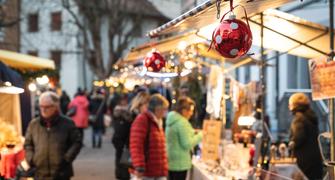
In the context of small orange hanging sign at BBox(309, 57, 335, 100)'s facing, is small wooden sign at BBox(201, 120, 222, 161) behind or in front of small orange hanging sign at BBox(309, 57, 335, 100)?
behind

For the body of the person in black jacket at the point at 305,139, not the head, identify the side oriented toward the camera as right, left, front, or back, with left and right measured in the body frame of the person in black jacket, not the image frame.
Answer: left

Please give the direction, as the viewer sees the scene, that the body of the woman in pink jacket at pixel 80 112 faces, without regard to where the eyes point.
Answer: away from the camera

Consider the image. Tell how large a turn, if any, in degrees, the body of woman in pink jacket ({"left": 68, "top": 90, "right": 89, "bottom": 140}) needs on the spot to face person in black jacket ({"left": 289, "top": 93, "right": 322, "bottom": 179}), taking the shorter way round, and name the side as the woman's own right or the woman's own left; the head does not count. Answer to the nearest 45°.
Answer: approximately 180°

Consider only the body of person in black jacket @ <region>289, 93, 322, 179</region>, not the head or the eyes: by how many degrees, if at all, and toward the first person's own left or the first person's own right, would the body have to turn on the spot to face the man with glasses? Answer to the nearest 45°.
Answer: approximately 45° to the first person's own left

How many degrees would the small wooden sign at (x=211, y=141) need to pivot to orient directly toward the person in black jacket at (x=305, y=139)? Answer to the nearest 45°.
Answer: approximately 45° to its left

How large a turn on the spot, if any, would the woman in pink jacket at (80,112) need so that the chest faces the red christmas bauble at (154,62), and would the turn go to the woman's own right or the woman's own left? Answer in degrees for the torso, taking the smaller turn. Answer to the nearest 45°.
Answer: approximately 180°

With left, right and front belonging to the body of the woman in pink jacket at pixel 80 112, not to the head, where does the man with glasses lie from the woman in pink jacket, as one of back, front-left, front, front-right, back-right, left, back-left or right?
back

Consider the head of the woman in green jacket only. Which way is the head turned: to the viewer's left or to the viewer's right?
to the viewer's right

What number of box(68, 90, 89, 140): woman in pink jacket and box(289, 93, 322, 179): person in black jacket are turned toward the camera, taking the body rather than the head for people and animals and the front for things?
0

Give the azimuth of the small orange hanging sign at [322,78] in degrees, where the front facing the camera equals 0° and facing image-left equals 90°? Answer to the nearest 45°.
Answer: approximately 0°
